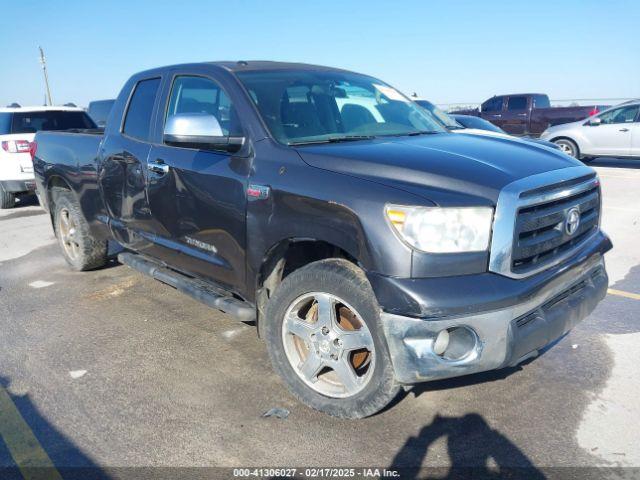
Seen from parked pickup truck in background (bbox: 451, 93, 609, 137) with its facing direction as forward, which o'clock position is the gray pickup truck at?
The gray pickup truck is roughly at 9 o'clock from the parked pickup truck in background.

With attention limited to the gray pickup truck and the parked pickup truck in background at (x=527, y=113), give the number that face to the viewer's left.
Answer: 1

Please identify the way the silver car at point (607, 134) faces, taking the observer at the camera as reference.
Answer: facing to the left of the viewer

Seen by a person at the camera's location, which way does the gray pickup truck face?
facing the viewer and to the right of the viewer

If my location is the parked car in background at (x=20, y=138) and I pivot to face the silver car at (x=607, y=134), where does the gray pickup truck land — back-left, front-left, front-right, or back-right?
front-right

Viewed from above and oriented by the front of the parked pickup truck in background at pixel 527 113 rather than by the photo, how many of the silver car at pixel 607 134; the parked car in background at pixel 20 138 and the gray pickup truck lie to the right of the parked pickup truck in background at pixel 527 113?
0

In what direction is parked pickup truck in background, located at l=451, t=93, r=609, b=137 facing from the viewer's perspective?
to the viewer's left

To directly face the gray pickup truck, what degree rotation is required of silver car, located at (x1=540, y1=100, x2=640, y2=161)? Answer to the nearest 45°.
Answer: approximately 90° to its left

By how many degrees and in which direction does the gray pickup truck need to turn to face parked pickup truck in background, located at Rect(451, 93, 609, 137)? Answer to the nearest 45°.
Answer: approximately 90° to its left

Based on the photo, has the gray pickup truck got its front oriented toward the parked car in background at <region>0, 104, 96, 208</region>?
no

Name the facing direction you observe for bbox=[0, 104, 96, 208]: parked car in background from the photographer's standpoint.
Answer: facing away from the viewer and to the left of the viewer

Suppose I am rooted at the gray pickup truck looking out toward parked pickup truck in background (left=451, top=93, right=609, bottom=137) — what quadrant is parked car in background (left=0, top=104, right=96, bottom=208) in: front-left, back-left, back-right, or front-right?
front-left

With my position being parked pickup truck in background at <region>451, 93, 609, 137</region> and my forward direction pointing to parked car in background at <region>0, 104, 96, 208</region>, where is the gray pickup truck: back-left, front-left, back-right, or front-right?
front-left

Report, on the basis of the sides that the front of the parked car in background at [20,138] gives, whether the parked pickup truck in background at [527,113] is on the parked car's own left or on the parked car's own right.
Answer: on the parked car's own right

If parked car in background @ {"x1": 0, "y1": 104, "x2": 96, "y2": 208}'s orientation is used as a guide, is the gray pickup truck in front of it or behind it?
behind

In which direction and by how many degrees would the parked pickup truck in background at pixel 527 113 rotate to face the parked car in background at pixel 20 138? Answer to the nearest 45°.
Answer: approximately 45° to its left
